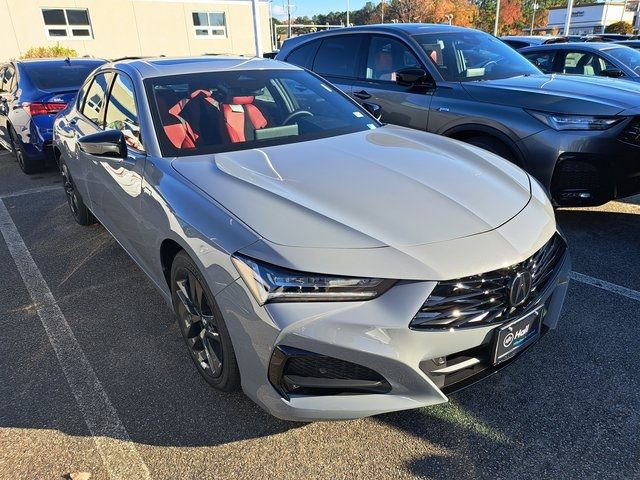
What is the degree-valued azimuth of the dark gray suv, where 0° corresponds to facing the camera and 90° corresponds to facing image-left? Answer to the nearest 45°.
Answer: approximately 315°

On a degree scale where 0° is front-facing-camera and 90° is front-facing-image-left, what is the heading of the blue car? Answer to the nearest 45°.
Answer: approximately 135°

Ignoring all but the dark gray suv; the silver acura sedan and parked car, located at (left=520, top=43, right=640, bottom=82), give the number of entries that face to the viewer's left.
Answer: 0

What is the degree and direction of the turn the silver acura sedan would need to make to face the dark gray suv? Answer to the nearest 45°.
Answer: approximately 90° to its left

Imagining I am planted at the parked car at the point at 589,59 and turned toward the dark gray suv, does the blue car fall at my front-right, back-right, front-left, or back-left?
front-right

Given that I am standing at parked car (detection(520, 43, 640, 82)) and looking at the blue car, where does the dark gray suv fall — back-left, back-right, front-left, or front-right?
front-left

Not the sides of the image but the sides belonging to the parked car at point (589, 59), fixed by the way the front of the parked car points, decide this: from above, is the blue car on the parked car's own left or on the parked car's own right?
on the parked car's own right

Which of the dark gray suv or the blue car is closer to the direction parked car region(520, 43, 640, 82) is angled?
the dark gray suv

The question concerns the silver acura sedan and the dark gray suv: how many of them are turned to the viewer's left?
0

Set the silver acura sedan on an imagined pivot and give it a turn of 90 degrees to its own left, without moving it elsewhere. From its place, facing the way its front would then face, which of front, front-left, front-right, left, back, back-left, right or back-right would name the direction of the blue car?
left
